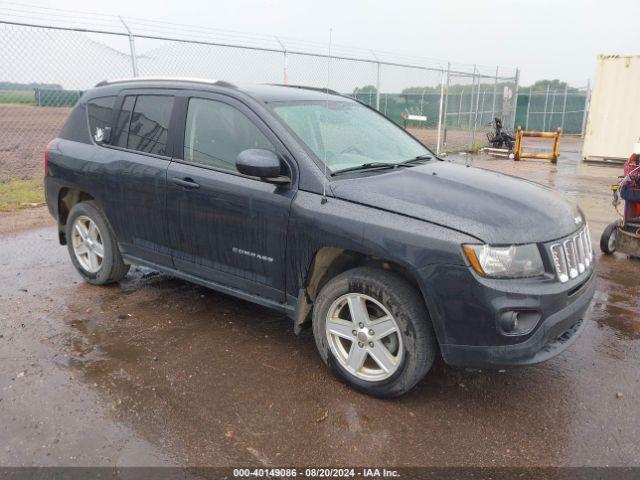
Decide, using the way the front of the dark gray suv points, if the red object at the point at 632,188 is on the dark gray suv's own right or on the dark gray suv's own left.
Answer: on the dark gray suv's own left

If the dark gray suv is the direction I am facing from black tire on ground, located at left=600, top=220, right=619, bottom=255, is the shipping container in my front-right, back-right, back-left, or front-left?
back-right

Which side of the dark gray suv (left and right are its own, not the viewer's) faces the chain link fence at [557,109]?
left

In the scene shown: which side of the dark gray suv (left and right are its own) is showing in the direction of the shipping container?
left

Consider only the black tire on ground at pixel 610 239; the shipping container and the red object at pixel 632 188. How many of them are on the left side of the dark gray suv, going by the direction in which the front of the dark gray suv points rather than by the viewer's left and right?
3

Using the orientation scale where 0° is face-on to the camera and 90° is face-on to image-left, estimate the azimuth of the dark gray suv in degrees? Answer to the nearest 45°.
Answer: approximately 315°

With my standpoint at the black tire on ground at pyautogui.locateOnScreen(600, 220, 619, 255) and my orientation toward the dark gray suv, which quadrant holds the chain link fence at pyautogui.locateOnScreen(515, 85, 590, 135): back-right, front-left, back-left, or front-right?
back-right
